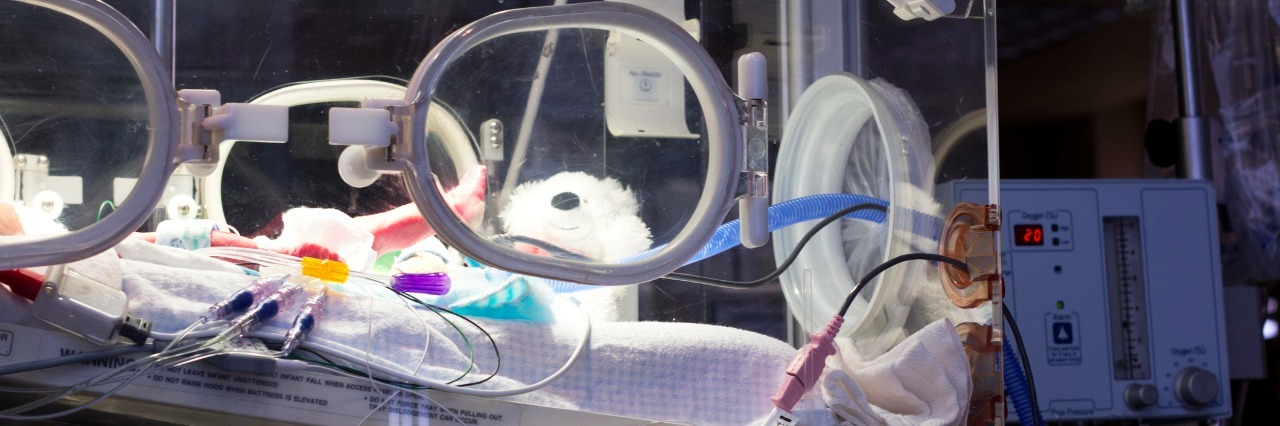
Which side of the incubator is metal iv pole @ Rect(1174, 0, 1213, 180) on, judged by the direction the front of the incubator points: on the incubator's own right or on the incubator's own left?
on the incubator's own left

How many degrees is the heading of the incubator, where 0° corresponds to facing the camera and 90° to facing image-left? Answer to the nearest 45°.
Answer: approximately 0°

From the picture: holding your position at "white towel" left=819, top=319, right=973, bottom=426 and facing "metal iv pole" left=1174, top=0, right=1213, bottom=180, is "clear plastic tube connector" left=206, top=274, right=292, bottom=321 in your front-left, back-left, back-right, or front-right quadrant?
back-left
